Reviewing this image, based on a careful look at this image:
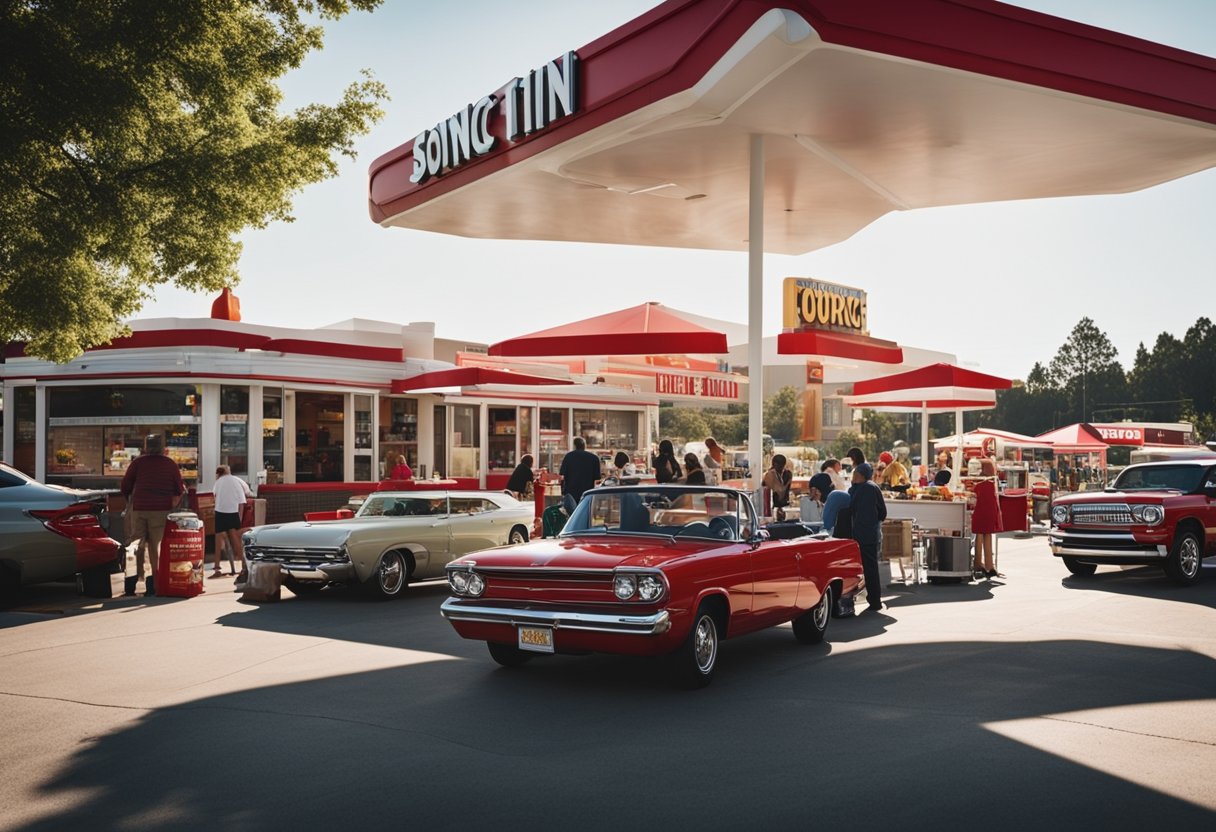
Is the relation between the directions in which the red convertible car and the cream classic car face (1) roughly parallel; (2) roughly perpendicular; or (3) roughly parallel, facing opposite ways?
roughly parallel

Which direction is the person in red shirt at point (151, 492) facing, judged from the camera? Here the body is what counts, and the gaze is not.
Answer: away from the camera

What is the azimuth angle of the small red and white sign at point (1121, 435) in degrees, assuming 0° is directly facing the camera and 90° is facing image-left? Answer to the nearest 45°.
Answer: approximately 0°

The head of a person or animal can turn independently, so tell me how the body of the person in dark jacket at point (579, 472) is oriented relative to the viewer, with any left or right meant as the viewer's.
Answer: facing away from the viewer

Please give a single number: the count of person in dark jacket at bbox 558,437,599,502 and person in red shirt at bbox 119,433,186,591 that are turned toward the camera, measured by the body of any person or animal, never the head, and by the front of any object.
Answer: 0

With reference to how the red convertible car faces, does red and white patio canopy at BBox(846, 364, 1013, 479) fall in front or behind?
behind

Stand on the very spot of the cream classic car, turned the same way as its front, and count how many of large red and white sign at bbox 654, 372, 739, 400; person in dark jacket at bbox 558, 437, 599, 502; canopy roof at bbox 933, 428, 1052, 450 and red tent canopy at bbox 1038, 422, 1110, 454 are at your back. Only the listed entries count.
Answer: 4

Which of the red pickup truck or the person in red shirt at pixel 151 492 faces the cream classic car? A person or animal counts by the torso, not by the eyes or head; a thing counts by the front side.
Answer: the red pickup truck

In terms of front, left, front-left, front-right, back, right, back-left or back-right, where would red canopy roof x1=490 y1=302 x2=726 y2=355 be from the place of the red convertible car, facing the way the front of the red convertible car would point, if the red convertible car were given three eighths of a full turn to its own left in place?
left

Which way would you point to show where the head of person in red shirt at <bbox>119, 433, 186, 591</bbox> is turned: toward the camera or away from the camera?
away from the camera

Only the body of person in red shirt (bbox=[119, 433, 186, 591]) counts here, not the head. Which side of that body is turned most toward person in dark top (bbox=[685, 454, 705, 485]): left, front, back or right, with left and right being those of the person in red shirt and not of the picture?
right

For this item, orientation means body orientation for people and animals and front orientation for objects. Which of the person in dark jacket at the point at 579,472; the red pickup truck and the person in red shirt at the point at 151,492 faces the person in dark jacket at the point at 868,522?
the red pickup truck

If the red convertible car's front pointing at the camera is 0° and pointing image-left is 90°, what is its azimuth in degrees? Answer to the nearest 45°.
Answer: approximately 45°
